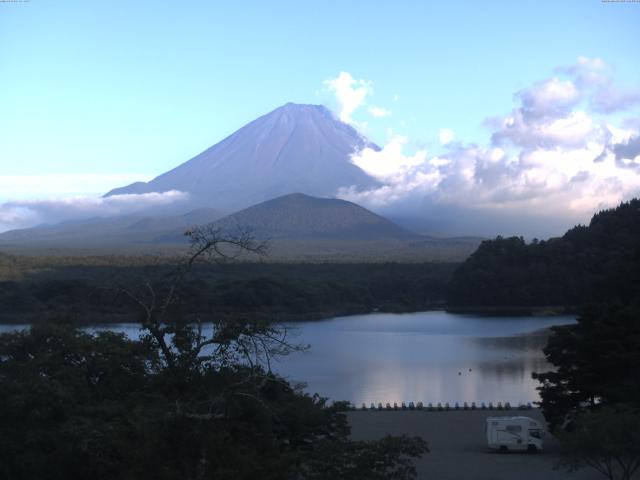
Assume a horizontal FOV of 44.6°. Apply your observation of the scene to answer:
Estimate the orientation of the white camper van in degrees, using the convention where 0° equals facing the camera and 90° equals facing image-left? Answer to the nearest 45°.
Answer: approximately 270°

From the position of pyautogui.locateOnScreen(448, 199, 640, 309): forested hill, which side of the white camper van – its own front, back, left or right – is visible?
left
